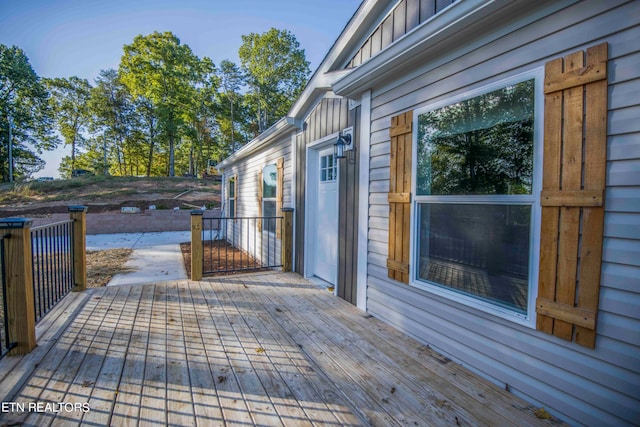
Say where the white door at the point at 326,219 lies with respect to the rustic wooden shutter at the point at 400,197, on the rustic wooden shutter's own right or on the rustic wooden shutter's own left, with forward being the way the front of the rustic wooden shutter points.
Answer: on the rustic wooden shutter's own right

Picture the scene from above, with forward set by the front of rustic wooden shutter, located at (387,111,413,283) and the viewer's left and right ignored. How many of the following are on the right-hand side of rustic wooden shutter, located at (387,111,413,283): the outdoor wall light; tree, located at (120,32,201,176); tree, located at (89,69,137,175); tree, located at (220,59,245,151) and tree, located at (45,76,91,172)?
5

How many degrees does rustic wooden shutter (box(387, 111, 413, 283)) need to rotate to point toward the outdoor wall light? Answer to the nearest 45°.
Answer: approximately 90° to its right

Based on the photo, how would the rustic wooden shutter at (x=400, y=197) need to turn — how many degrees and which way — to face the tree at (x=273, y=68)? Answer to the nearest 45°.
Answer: approximately 90° to its right

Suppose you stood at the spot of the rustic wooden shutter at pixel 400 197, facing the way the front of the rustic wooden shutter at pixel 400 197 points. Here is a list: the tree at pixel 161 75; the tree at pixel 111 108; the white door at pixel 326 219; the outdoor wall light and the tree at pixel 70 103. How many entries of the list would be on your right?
5

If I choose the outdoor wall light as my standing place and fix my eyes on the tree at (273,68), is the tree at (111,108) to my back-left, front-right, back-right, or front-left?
front-left

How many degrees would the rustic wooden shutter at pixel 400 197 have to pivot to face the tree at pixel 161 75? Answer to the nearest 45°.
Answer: approximately 90° to its right

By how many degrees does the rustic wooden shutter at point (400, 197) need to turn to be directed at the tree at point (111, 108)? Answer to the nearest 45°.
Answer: approximately 90° to its right

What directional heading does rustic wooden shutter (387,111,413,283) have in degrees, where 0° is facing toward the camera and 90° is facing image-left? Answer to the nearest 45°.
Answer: approximately 45°

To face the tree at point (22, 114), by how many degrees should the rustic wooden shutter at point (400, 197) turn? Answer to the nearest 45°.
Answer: approximately 90° to its right

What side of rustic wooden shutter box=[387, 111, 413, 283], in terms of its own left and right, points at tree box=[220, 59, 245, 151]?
right

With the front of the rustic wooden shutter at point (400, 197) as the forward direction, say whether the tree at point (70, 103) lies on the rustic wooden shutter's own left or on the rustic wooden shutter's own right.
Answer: on the rustic wooden shutter's own right

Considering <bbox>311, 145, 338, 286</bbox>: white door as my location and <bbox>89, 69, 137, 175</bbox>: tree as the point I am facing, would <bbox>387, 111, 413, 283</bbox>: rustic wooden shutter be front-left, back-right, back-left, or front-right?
back-left
